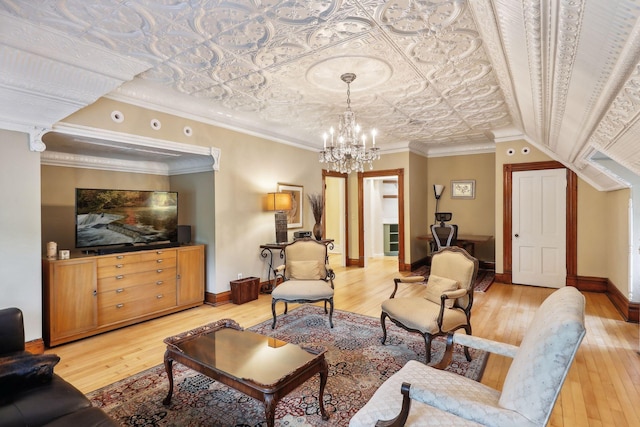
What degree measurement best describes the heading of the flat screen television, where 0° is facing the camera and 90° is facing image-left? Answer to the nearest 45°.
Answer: approximately 315°

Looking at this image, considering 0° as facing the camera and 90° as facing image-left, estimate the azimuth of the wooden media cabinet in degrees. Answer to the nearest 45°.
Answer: approximately 315°

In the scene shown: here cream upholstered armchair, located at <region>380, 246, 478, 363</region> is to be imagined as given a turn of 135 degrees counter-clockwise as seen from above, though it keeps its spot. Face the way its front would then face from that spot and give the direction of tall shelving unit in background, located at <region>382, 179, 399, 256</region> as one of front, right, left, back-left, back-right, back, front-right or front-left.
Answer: left

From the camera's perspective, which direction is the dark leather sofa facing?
to the viewer's right

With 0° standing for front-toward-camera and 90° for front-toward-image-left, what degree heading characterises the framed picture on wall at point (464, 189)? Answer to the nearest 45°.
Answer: approximately 0°

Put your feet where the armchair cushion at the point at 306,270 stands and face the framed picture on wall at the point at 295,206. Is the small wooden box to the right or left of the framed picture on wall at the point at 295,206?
left

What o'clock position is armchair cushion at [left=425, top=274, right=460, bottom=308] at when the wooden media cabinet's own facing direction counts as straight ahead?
The armchair cushion is roughly at 12 o'clock from the wooden media cabinet.

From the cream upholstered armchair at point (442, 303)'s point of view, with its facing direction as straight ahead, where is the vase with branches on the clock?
The vase with branches is roughly at 3 o'clock from the cream upholstered armchair.

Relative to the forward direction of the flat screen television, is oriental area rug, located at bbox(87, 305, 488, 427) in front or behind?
in front

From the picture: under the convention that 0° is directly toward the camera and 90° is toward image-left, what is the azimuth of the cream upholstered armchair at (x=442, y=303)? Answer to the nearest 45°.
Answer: approximately 45°

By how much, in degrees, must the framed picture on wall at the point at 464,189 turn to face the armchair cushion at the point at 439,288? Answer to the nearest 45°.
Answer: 0° — it already faces it

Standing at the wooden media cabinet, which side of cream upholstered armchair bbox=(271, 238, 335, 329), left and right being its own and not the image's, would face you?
right

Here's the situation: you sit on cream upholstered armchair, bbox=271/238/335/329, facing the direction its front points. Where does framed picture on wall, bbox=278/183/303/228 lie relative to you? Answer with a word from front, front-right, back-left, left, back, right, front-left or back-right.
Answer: back

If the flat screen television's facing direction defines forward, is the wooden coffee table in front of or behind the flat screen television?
in front

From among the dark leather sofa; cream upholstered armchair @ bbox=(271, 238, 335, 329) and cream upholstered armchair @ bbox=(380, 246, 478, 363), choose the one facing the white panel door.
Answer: the dark leather sofa

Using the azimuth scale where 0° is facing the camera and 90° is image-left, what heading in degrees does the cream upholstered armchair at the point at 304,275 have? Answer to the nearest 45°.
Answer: approximately 0°
